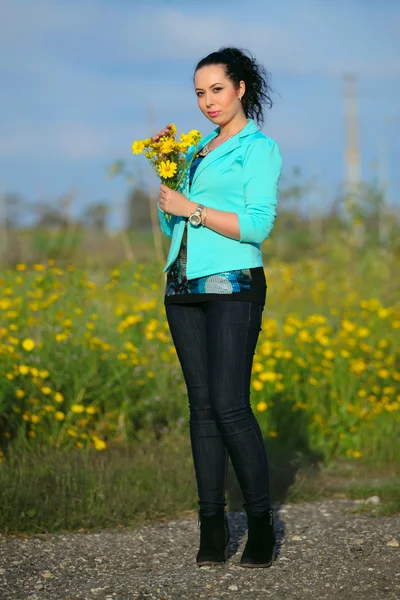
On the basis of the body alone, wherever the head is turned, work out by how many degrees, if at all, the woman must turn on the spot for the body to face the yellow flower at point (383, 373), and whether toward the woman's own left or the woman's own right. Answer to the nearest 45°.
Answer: approximately 135° to the woman's own right

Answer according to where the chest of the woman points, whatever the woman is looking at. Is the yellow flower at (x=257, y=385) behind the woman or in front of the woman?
behind

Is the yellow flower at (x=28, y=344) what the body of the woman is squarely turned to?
no

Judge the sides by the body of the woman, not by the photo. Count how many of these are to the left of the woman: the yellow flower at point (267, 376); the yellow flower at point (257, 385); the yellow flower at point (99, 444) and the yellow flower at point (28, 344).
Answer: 0

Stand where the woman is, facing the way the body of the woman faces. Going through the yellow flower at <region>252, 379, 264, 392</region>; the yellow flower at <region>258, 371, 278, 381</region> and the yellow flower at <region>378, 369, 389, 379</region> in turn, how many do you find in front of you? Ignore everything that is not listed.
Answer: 0

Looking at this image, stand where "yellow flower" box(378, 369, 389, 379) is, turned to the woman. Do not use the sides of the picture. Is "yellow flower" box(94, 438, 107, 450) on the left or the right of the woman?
right

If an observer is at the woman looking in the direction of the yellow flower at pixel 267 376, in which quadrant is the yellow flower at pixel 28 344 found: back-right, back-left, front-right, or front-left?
front-left

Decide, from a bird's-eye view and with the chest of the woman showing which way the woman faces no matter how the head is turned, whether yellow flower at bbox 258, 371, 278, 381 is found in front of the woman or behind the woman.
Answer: behind

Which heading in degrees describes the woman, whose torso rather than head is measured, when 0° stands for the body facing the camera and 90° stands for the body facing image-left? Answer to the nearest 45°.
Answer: approximately 45°
